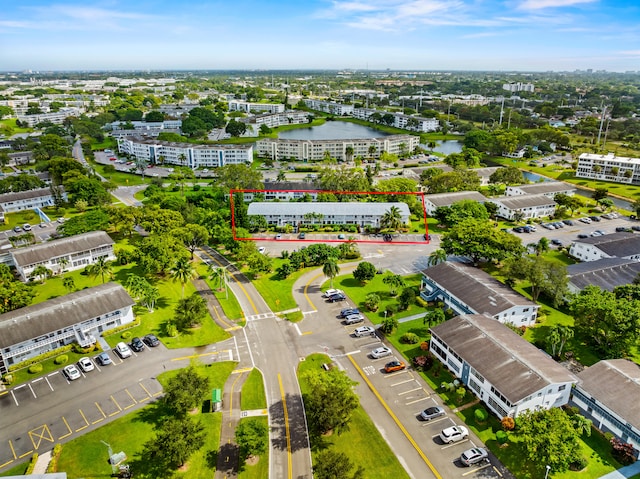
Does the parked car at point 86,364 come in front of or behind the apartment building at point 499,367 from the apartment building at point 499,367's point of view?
in front

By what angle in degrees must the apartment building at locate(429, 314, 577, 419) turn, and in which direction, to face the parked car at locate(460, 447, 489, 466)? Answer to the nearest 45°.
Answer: approximately 45° to its left

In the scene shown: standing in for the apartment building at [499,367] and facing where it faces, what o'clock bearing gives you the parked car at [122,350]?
The parked car is roughly at 1 o'clock from the apartment building.

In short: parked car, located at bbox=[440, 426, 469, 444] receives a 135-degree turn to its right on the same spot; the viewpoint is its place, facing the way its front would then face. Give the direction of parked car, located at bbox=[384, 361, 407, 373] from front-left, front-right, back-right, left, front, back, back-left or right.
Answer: back-right

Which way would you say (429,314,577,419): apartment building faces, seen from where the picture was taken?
facing the viewer and to the left of the viewer

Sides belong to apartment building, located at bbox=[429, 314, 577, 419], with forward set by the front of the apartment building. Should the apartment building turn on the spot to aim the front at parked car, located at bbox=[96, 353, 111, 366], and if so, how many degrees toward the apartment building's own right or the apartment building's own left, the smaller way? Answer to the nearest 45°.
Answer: approximately 45° to the apartment building's own right

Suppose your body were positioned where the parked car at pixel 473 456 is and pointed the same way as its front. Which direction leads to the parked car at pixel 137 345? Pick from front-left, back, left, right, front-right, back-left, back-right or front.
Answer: back-left

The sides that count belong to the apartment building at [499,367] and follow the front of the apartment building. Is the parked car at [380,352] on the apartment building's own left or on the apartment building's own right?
on the apartment building's own right

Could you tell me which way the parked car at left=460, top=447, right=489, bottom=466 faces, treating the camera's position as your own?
facing away from the viewer and to the right of the viewer

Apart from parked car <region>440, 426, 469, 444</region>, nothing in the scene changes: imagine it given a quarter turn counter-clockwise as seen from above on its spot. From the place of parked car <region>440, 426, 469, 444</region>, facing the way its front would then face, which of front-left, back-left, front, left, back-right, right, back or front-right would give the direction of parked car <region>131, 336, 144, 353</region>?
front-left

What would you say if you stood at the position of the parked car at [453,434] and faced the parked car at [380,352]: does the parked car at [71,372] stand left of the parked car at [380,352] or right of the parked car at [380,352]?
left

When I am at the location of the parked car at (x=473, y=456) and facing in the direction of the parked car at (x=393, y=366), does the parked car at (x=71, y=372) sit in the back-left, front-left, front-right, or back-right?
front-left

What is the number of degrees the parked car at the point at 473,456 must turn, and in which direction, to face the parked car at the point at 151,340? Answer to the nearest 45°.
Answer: approximately 135° to its left

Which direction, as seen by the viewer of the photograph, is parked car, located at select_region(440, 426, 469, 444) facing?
facing away from the viewer and to the right of the viewer

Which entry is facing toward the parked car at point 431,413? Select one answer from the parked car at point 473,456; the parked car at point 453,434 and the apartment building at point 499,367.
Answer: the apartment building

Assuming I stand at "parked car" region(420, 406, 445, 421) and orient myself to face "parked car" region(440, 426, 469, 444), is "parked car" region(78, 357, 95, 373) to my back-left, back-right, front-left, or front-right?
back-right

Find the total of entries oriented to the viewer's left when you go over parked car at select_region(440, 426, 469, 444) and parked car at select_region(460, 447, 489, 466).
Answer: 0

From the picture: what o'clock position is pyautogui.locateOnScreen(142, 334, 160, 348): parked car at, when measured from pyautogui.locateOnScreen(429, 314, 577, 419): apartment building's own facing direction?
The parked car is roughly at 1 o'clock from the apartment building.

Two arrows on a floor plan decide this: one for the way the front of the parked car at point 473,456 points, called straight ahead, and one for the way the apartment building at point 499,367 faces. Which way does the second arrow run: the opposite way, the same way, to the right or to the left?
the opposite way
